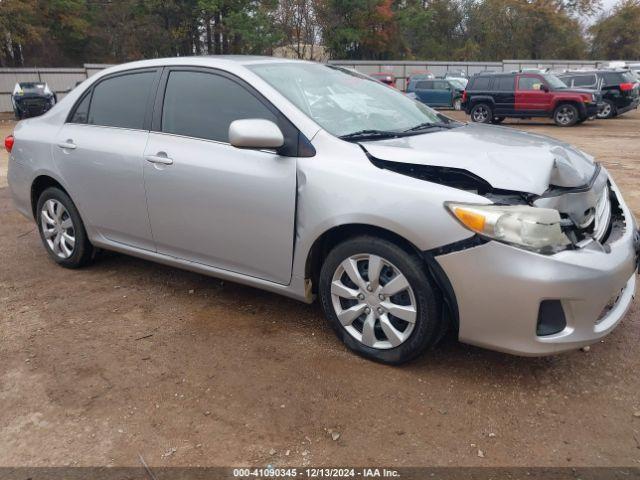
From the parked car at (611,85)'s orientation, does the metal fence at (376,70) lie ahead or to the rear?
ahead

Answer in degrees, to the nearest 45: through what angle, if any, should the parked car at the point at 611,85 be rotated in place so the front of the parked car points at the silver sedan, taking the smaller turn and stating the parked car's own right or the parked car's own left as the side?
approximately 135° to the parked car's own left

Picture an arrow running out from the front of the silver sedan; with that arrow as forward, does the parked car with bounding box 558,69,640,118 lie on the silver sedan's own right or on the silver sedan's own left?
on the silver sedan's own left

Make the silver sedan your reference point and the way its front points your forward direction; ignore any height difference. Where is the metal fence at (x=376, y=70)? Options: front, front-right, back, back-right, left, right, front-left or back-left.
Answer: back-left

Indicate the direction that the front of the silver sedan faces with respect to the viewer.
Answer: facing the viewer and to the right of the viewer

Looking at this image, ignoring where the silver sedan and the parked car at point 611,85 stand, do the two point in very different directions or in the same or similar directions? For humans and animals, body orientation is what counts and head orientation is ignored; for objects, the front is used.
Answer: very different directions

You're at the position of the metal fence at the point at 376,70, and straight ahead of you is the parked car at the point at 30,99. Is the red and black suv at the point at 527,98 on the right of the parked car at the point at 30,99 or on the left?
left

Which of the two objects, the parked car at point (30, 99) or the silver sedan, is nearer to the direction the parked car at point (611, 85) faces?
the parked car

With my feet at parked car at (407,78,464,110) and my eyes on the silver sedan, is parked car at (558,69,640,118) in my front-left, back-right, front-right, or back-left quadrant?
front-left

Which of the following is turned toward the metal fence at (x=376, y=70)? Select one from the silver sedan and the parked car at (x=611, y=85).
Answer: the parked car

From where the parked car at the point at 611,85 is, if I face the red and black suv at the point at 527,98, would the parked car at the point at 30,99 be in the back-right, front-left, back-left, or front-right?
front-right

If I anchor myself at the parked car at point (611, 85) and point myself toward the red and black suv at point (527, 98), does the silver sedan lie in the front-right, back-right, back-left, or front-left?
front-left

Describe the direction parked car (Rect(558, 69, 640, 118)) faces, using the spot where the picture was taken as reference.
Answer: facing away from the viewer and to the left of the viewer

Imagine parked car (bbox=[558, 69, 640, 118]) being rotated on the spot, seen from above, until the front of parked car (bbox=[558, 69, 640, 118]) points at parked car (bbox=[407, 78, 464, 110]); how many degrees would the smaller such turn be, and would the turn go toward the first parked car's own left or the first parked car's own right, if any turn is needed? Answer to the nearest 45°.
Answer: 0° — it already faces it
